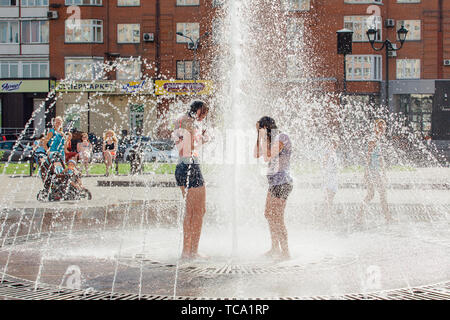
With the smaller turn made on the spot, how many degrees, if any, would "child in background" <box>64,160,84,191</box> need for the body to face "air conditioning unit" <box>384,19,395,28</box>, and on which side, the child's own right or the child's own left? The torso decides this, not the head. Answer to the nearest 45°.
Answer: approximately 135° to the child's own left

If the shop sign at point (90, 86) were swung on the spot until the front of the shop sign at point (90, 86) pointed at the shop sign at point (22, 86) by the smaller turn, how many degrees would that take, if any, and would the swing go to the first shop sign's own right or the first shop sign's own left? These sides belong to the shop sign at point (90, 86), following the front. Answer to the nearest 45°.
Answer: approximately 90° to the first shop sign's own right

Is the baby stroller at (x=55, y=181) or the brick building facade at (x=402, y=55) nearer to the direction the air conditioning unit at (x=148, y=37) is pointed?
the baby stroller

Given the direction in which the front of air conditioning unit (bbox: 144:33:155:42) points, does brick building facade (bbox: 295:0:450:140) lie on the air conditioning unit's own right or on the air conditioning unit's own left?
on the air conditioning unit's own left

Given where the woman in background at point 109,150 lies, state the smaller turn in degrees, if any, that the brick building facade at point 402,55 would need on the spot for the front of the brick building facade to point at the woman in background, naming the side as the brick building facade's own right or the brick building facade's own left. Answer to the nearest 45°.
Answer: approximately 45° to the brick building facade's own right

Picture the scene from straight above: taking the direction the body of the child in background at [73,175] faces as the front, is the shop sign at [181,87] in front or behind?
behind

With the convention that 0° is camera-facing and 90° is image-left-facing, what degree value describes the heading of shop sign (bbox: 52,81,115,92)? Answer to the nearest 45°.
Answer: approximately 0°

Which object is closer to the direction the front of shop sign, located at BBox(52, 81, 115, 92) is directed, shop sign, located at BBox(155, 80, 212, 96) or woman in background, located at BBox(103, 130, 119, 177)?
the woman in background

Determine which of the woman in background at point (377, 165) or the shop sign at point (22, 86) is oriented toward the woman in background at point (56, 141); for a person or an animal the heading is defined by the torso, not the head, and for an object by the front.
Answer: the shop sign
